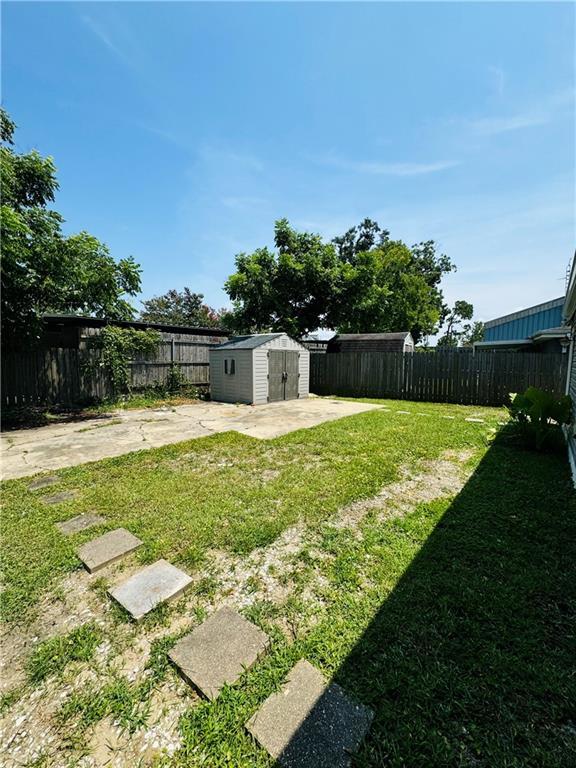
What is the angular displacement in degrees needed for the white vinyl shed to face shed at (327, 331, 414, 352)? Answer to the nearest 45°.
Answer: approximately 90° to its left

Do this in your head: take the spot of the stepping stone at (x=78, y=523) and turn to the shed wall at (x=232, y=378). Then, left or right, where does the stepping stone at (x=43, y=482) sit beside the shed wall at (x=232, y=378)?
left

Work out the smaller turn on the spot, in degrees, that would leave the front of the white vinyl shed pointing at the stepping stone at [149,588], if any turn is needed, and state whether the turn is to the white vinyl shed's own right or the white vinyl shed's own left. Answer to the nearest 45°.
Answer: approximately 45° to the white vinyl shed's own right

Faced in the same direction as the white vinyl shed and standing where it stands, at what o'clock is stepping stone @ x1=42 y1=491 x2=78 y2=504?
The stepping stone is roughly at 2 o'clock from the white vinyl shed.

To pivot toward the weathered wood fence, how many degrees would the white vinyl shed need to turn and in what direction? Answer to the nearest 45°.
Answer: approximately 135° to its right

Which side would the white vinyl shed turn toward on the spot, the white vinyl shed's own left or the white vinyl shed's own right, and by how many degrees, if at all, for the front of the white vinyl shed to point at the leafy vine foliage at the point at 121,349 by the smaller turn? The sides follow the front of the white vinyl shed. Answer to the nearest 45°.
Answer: approximately 135° to the white vinyl shed's own right

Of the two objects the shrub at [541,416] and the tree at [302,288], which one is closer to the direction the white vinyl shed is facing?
the shrub

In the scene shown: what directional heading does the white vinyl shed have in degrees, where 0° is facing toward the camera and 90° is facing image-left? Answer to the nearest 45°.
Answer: approximately 315°
